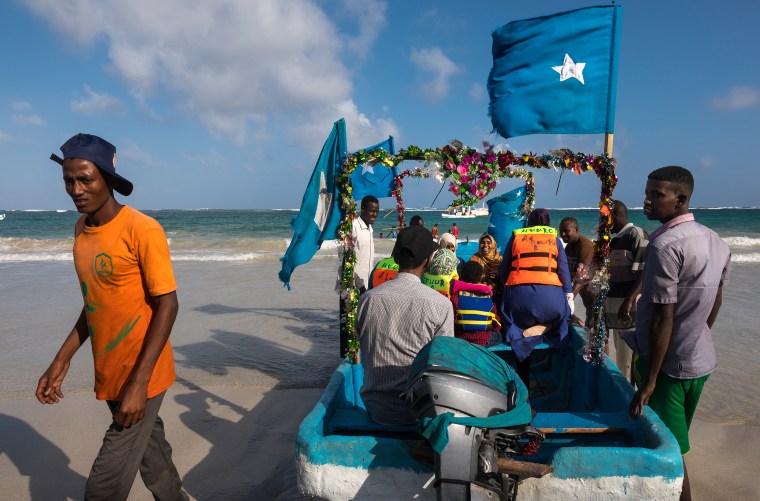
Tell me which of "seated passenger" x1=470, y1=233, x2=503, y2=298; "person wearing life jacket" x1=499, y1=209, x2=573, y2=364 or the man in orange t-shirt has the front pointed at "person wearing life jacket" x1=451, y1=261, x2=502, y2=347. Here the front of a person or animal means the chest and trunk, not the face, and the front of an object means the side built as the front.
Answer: the seated passenger

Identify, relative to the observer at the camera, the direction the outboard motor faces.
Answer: facing away from the viewer and to the right of the viewer

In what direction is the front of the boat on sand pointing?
away from the camera

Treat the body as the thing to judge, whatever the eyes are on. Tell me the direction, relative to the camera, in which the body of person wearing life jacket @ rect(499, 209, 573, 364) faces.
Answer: away from the camera

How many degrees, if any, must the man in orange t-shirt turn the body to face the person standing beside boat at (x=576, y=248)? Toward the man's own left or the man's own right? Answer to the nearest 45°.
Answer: approximately 135° to the man's own left

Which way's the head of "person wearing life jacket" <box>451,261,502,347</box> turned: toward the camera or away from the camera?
away from the camera

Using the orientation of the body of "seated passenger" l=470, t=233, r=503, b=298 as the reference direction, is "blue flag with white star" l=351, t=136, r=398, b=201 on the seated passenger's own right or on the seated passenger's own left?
on the seated passenger's own right

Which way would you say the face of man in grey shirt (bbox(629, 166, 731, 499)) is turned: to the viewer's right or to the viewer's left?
to the viewer's left

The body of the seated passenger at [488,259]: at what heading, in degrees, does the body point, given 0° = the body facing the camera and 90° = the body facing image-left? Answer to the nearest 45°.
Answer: approximately 0°
